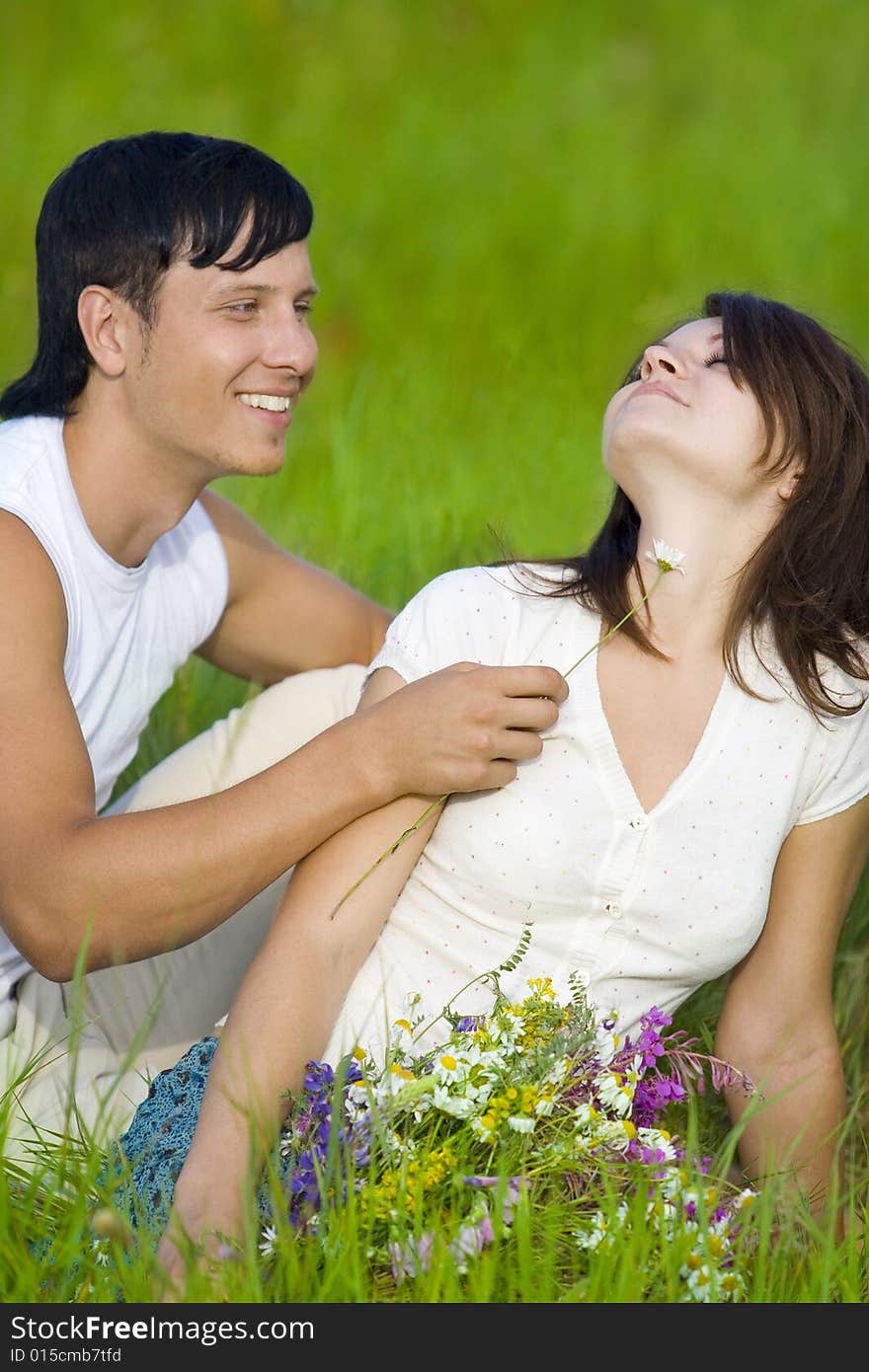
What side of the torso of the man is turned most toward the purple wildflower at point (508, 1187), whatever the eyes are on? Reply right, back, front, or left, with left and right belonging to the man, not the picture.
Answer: front

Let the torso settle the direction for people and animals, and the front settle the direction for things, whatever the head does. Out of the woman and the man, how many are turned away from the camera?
0

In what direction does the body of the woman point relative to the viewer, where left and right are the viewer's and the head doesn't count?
facing the viewer

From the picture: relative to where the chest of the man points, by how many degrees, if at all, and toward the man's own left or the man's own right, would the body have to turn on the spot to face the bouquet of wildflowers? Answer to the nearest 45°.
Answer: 0° — they already face it

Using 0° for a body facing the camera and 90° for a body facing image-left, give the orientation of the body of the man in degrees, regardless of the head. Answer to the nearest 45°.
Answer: approximately 315°

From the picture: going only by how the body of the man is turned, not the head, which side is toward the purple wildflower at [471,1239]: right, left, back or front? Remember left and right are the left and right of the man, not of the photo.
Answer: front

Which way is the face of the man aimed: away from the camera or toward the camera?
toward the camera

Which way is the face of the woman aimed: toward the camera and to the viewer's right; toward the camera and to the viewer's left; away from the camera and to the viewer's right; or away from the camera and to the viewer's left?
toward the camera and to the viewer's left
